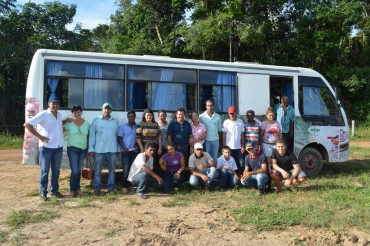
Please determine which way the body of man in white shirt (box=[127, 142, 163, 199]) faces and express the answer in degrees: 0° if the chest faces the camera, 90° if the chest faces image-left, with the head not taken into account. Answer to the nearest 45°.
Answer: approximately 315°

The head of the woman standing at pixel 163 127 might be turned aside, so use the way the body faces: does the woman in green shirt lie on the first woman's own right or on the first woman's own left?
on the first woman's own right

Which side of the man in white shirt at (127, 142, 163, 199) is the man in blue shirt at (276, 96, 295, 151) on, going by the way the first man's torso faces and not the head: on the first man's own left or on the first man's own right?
on the first man's own left

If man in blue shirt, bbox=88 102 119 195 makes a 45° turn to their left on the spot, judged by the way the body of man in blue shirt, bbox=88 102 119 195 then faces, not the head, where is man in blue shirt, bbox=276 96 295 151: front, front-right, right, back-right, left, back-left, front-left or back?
front-left
